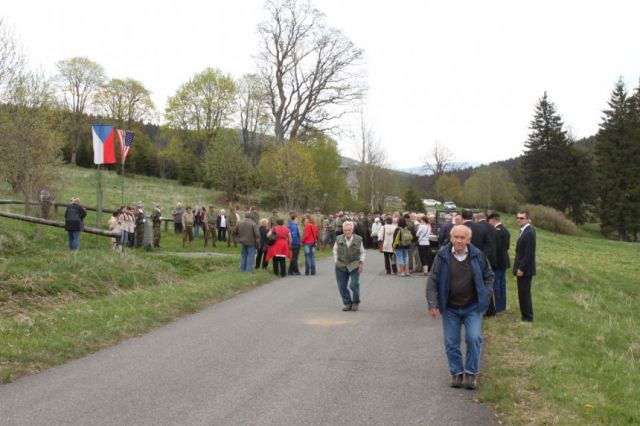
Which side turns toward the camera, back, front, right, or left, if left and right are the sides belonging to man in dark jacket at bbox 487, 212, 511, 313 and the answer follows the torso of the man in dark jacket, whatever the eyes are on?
left

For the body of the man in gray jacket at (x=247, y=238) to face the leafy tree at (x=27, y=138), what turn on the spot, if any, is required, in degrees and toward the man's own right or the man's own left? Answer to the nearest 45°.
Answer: approximately 45° to the man's own left

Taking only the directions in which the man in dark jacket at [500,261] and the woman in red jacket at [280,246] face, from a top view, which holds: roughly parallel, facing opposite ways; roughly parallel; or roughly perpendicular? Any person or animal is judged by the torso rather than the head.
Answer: roughly perpendicular

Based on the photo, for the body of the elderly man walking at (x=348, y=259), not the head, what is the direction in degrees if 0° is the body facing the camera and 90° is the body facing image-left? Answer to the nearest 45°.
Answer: approximately 0°

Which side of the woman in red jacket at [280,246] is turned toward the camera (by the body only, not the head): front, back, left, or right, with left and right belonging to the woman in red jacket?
back

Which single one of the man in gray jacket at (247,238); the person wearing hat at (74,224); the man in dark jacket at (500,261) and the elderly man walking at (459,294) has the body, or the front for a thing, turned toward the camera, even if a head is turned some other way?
the elderly man walking

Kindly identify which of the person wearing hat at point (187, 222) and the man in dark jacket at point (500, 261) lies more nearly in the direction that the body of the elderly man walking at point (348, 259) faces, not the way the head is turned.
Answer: the man in dark jacket

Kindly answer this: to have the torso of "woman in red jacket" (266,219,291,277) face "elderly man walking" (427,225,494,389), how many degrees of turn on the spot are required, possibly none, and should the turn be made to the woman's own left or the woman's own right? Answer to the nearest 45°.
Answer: approximately 180°

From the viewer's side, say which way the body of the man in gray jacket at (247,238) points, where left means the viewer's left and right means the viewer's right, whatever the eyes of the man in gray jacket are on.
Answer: facing away from the viewer
